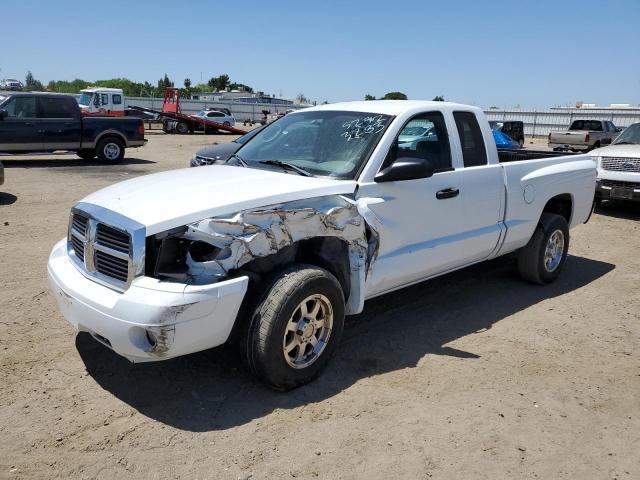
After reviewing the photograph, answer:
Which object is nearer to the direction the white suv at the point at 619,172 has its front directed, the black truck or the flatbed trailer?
the black truck

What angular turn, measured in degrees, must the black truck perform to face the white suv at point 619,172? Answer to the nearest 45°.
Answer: approximately 135° to its left

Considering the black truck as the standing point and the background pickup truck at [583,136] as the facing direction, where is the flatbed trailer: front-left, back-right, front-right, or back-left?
front-left

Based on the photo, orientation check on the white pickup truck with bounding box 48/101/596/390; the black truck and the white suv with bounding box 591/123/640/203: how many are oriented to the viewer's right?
0

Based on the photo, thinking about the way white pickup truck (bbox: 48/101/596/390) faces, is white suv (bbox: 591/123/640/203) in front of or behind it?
behind

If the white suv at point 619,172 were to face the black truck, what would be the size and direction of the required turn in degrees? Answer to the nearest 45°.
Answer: approximately 45° to its right

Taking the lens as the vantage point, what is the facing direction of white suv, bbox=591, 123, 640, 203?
facing the viewer and to the left of the viewer

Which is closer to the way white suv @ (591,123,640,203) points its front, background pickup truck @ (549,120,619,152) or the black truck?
the black truck

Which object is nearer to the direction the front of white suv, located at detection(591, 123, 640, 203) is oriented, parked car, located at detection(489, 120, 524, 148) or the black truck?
the black truck

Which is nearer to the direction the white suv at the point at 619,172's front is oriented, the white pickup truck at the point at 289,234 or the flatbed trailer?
the white pickup truck

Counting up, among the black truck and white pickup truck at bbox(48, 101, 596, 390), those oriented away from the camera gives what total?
0

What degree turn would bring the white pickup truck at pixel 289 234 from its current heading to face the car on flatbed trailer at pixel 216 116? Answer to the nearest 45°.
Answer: approximately 135° to its right

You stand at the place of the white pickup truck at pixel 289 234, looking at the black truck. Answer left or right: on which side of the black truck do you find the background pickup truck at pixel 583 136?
right

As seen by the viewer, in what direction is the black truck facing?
to the viewer's left

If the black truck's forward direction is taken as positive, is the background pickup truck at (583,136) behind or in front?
behind

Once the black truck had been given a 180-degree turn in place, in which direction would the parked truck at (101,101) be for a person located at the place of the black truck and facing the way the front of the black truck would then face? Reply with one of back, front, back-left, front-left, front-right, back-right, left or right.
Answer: left
